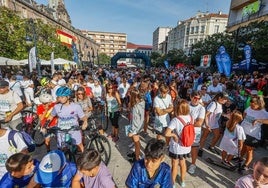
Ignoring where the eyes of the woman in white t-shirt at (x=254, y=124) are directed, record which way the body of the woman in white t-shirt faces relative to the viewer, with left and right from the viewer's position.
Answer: facing the viewer and to the left of the viewer

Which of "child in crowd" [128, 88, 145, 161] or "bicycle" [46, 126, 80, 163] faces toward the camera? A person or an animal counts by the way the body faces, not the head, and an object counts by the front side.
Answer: the bicycle

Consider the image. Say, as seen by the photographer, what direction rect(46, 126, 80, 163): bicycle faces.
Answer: facing the viewer

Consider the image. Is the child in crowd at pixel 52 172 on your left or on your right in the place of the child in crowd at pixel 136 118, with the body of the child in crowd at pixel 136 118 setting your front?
on your left

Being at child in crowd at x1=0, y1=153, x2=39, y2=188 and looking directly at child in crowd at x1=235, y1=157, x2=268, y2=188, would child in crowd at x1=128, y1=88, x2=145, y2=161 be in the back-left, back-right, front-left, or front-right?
front-left

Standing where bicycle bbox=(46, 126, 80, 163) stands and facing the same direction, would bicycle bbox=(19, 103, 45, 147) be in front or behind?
behind

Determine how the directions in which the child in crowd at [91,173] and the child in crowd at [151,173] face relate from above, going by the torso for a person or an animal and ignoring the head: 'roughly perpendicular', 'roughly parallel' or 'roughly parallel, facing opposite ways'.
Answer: roughly parallel

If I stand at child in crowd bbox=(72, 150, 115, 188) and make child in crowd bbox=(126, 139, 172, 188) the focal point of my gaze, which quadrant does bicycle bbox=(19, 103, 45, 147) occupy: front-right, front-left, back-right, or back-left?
back-left

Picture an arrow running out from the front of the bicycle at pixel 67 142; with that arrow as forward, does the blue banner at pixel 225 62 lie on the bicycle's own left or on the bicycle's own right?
on the bicycle's own left
